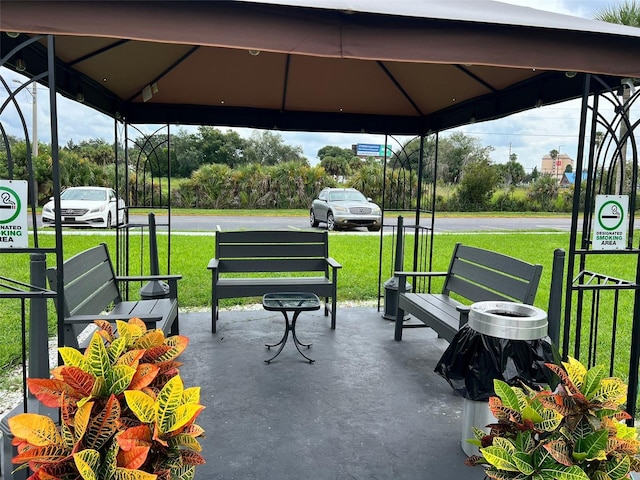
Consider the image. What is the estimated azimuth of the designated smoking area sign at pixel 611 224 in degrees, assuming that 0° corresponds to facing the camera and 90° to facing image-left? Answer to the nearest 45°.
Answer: approximately 0°

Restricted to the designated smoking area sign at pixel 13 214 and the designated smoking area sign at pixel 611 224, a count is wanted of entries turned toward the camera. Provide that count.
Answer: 2

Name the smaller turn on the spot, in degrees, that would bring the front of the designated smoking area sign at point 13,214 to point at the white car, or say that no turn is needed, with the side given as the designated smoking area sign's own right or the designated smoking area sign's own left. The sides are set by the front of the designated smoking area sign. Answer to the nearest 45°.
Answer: approximately 180°

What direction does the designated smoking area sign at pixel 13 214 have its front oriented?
toward the camera

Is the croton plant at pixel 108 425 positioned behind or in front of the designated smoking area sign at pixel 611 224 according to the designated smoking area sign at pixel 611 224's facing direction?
in front

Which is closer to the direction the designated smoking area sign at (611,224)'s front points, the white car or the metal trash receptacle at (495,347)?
the metal trash receptacle

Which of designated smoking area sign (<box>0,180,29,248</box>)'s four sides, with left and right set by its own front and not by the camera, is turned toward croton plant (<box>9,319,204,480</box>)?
front

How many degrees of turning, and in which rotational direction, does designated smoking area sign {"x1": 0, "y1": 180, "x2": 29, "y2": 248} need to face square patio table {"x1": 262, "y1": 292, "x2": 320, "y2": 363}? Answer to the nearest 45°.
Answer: approximately 135° to its left

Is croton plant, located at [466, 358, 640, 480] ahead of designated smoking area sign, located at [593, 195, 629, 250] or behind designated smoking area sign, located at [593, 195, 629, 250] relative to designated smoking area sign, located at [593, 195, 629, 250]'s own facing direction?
ahead

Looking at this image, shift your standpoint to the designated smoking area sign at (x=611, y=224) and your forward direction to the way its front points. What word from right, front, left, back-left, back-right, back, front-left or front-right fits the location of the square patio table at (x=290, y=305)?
right

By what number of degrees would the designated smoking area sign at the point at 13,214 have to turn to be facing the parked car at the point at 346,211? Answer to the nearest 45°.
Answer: approximately 135° to its left
